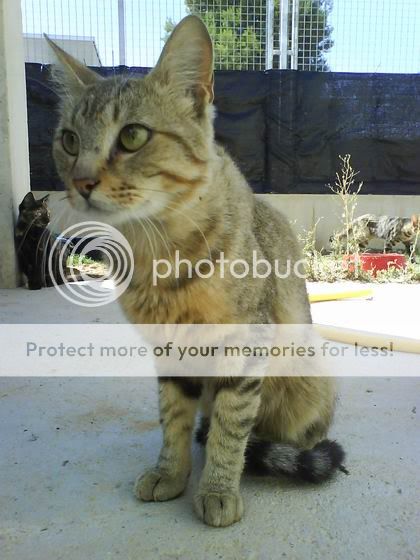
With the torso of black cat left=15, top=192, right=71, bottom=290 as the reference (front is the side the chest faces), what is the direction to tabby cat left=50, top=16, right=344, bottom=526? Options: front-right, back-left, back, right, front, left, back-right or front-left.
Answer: front-left

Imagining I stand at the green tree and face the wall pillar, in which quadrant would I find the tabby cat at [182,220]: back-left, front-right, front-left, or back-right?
front-left

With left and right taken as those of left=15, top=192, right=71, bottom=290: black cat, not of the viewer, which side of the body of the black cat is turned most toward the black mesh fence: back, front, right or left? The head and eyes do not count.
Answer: back

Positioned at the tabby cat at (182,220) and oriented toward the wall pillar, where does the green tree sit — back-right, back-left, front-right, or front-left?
front-right

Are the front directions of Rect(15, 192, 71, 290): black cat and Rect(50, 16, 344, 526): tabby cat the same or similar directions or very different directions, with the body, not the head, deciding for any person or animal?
same or similar directions

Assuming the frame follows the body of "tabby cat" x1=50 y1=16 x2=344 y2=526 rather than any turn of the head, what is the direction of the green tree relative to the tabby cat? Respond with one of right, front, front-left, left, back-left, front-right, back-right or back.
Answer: back-right

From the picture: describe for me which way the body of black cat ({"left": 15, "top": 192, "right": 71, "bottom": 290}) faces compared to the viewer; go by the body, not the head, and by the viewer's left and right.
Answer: facing the viewer and to the left of the viewer

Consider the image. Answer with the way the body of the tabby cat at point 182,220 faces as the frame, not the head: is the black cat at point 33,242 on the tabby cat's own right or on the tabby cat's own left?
on the tabby cat's own right

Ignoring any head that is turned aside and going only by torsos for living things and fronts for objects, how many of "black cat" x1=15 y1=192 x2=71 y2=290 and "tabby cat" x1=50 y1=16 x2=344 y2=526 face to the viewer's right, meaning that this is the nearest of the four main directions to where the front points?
0
